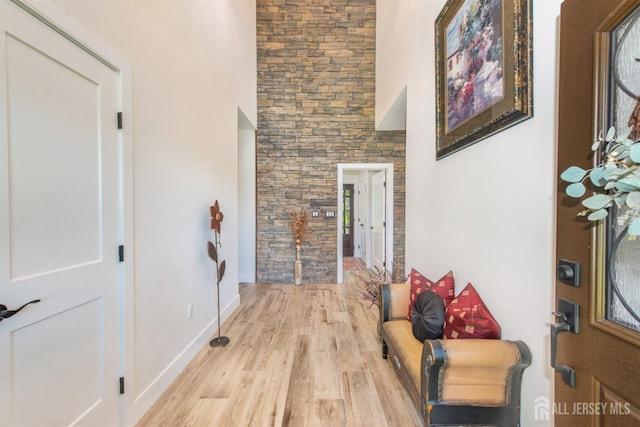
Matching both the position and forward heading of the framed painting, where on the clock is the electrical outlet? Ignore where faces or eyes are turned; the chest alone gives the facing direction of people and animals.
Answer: The electrical outlet is roughly at 1 o'clock from the framed painting.

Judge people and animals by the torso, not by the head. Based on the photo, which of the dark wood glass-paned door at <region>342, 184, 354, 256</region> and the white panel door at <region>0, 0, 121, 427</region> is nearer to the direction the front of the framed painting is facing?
the white panel door

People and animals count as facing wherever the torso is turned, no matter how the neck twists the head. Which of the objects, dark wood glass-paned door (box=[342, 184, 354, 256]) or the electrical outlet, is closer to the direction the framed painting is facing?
the electrical outlet

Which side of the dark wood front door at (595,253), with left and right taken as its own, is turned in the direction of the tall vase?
right

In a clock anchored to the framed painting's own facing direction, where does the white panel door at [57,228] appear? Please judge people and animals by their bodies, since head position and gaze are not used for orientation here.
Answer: The white panel door is roughly at 12 o'clock from the framed painting.

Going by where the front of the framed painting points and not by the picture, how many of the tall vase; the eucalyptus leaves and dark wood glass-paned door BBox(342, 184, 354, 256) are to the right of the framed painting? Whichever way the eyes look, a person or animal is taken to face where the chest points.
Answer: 2

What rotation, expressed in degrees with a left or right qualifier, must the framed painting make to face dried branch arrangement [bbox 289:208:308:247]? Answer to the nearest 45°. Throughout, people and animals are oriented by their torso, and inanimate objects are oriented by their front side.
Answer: approximately 90° to its right

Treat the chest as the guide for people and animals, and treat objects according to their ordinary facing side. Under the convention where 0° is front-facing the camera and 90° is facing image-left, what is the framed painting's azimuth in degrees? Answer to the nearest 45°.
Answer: approximately 45°

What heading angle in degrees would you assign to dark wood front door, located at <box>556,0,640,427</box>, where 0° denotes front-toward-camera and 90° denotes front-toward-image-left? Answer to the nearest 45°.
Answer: approximately 45°
